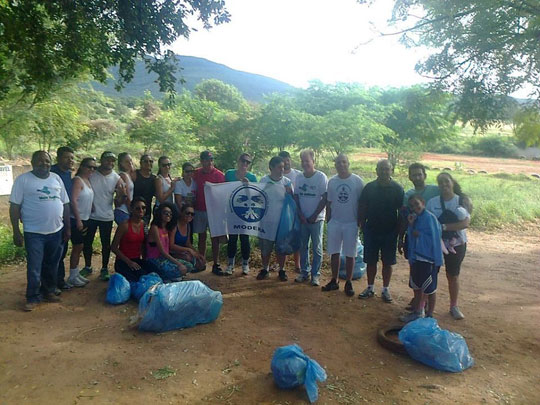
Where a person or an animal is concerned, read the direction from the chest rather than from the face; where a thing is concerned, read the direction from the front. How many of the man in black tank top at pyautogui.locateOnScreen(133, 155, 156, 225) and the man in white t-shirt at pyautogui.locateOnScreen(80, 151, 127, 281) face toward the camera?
2

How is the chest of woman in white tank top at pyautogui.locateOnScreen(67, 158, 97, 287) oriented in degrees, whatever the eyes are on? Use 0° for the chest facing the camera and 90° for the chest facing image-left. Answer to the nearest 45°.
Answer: approximately 315°

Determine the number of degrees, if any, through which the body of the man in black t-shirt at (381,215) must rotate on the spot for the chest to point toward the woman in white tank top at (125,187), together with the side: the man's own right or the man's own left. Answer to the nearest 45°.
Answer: approximately 90° to the man's own right

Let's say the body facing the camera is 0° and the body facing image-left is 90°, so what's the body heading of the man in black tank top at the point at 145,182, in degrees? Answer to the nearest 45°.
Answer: approximately 0°

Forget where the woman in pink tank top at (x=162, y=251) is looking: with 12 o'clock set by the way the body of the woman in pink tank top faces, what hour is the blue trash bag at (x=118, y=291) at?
The blue trash bag is roughly at 3 o'clock from the woman in pink tank top.

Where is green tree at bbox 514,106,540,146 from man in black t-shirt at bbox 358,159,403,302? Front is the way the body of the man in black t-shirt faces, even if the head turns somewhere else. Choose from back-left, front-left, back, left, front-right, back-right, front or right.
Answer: back-left

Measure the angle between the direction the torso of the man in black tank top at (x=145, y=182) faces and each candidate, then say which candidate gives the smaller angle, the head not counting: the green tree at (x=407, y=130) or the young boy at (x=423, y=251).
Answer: the young boy

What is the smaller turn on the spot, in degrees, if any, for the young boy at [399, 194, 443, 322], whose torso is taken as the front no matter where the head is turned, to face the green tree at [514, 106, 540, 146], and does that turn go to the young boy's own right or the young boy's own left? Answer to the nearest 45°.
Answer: approximately 180°
